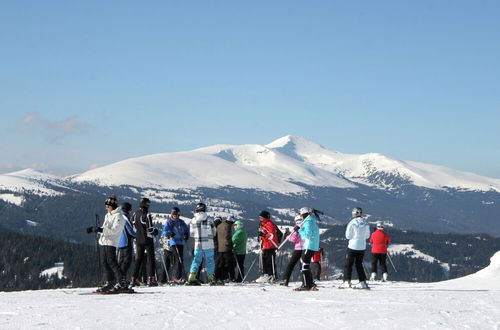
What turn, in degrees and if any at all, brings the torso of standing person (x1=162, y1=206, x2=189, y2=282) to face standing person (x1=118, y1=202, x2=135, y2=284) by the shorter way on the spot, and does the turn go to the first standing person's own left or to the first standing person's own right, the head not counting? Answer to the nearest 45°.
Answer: approximately 90° to the first standing person's own right

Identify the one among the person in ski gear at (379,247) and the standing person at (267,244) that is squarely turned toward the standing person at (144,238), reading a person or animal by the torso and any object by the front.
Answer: the standing person at (267,244)

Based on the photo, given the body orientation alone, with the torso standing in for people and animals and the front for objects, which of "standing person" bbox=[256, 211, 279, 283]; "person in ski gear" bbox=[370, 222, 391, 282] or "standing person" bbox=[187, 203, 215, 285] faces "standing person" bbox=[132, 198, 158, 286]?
"standing person" bbox=[256, 211, 279, 283]

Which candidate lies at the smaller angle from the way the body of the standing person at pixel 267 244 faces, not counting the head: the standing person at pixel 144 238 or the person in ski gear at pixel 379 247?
the standing person

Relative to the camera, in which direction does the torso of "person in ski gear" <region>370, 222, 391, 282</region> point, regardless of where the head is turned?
away from the camera

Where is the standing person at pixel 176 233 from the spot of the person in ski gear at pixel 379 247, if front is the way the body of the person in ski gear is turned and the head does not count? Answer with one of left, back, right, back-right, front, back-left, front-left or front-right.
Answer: back-left

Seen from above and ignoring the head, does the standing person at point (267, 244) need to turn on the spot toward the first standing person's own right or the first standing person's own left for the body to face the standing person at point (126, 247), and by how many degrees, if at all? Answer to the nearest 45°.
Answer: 0° — they already face them

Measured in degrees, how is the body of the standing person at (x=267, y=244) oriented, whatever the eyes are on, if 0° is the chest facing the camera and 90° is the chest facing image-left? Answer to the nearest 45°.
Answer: approximately 45°

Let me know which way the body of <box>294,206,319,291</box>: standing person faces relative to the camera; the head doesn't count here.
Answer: to the viewer's left

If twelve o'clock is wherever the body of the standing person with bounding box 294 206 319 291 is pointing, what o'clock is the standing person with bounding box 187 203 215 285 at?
the standing person with bounding box 187 203 215 285 is roughly at 1 o'clock from the standing person with bounding box 294 206 319 291.
